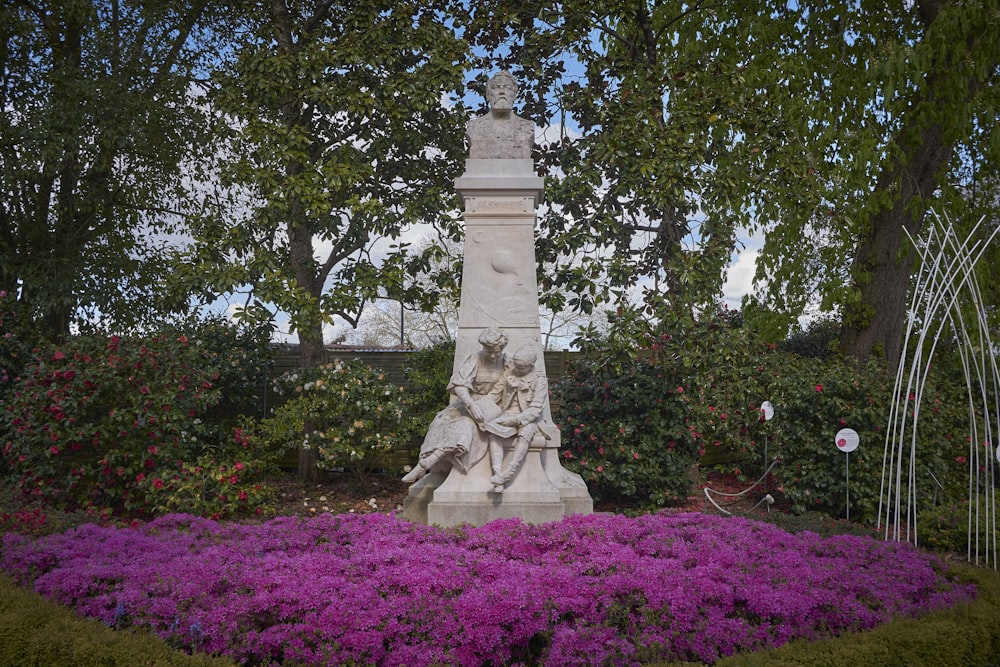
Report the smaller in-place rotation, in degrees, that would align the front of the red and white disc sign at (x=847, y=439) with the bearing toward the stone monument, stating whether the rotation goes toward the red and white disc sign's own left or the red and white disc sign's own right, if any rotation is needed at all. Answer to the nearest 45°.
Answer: approximately 45° to the red and white disc sign's own right

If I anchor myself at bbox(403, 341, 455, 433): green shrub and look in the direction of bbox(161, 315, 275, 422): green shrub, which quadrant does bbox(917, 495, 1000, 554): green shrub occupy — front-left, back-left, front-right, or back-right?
back-left

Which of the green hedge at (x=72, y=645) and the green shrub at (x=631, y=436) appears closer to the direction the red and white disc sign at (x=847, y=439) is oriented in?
the green hedge

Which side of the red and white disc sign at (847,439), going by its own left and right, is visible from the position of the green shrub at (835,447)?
back

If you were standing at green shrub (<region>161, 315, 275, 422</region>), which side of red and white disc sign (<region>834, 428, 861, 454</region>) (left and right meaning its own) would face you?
right

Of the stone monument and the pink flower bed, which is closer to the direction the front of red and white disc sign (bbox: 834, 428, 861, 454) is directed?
the pink flower bed

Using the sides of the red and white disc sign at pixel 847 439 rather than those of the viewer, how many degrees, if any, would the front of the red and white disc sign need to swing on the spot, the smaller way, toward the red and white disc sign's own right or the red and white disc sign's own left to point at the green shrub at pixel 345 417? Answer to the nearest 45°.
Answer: approximately 90° to the red and white disc sign's own right

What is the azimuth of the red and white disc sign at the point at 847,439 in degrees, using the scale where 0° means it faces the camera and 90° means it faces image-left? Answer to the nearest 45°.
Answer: approximately 0°

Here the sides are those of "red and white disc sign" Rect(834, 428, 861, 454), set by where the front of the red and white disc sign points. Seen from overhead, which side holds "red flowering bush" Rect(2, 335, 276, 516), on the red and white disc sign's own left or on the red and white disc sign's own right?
on the red and white disc sign's own right

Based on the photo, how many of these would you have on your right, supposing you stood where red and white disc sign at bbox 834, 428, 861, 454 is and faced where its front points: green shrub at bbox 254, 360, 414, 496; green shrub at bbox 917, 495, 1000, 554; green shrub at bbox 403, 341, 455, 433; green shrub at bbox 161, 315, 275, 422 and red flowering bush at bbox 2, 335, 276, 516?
4

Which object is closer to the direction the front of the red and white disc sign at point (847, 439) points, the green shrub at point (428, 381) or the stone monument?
the stone monument

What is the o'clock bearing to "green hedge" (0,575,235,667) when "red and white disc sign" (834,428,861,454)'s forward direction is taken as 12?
The green hedge is roughly at 1 o'clock from the red and white disc sign.
